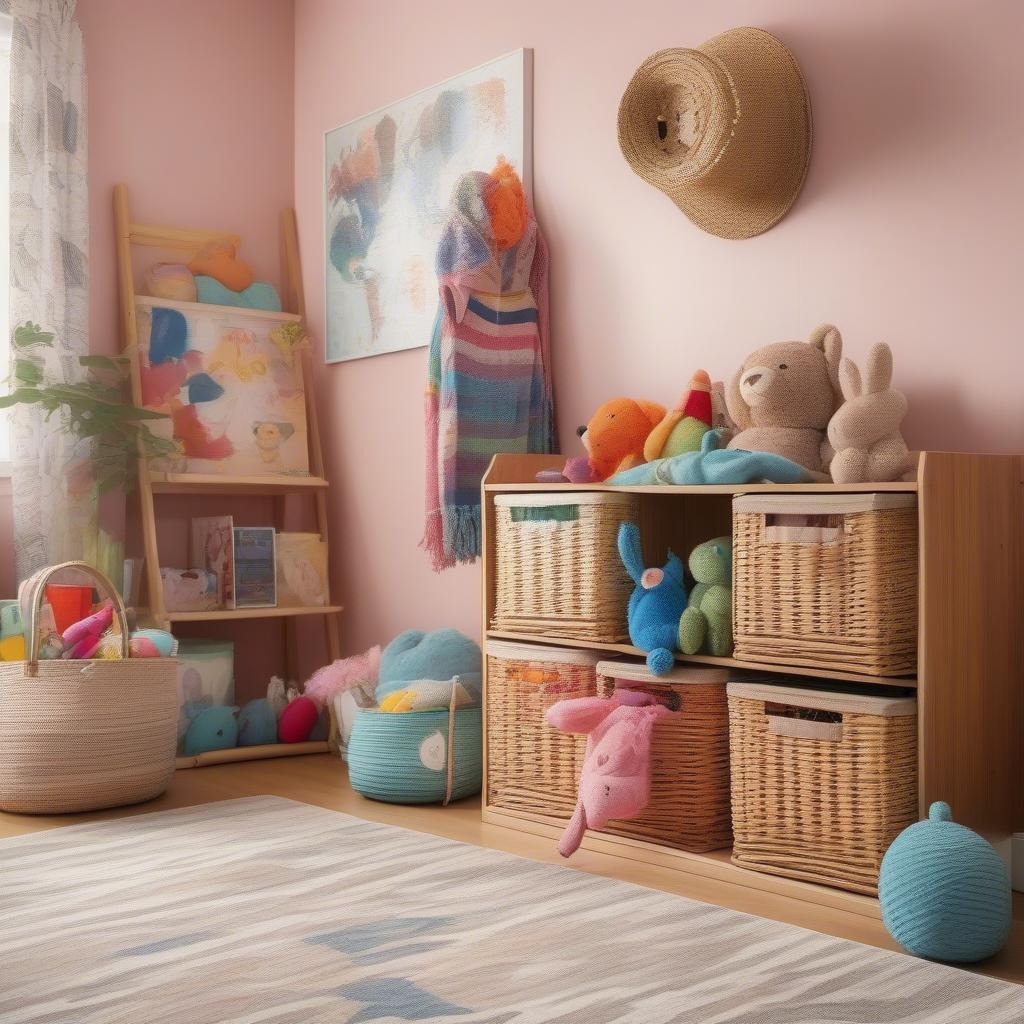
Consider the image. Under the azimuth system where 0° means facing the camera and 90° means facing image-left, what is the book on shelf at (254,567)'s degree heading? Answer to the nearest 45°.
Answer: approximately 0°

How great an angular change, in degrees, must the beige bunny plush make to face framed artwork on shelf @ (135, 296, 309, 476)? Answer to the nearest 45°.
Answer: approximately 90° to its right

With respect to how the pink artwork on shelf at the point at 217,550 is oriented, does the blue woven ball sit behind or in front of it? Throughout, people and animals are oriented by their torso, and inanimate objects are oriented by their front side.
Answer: in front

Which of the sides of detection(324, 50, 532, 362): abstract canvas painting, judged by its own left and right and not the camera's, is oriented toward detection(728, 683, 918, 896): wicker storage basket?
left

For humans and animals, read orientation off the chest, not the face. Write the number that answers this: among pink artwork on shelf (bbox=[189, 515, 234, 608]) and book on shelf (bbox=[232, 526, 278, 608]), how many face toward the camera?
2

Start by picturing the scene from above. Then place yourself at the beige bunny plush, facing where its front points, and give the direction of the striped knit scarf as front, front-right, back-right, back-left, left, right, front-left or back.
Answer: right

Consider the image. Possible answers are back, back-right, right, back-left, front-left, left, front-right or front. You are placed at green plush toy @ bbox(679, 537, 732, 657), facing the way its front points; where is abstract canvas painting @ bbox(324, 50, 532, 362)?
right

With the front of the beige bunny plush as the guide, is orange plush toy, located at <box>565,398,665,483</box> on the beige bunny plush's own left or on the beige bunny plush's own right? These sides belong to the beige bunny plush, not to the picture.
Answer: on the beige bunny plush's own right

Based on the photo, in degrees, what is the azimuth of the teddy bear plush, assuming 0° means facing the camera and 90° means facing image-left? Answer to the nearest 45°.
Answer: approximately 45°
